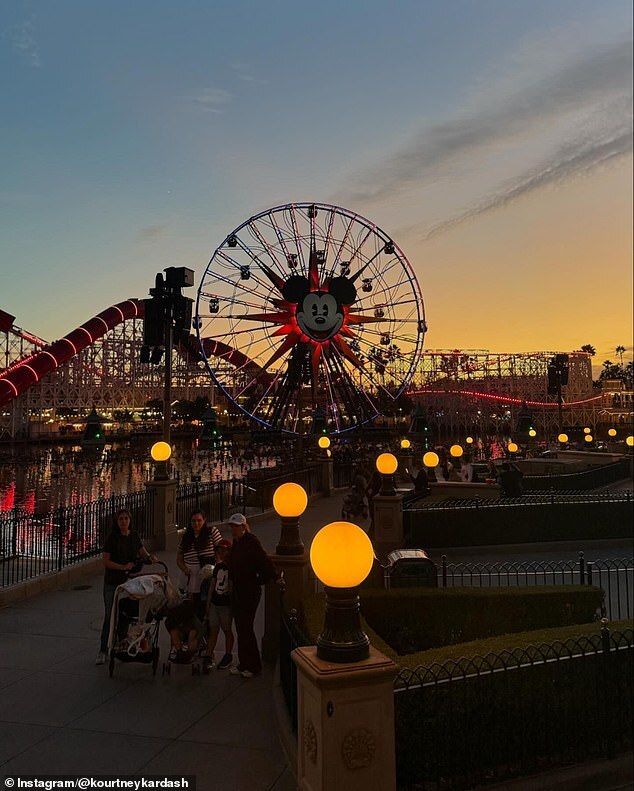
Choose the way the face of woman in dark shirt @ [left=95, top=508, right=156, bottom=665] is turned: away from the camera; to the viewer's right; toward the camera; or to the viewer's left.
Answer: toward the camera

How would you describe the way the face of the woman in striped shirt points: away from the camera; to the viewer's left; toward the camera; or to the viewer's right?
toward the camera

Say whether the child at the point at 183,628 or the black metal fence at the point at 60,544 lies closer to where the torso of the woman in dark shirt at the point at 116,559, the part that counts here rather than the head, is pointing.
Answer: the child

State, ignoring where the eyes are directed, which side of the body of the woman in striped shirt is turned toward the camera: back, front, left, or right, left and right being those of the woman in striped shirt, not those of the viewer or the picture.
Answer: front

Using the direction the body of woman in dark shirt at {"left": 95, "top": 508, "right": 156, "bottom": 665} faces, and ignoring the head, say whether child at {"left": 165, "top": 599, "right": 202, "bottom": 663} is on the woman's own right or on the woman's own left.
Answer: on the woman's own left

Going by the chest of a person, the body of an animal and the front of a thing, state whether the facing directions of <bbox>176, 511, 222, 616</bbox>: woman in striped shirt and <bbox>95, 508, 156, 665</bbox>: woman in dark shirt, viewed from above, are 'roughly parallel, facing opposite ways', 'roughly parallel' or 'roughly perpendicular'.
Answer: roughly parallel

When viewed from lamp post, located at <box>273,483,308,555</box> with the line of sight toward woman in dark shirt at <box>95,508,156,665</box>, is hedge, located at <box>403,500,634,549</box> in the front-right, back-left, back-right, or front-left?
back-right

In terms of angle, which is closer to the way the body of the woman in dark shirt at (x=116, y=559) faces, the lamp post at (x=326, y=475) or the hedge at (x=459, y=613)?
the hedge

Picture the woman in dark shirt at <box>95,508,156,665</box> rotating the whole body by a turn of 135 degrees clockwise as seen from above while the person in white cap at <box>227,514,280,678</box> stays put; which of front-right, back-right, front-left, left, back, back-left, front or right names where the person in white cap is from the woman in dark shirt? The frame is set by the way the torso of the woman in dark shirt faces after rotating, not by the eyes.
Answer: back

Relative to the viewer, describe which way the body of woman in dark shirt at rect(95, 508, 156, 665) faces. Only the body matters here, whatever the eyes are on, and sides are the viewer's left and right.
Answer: facing the viewer

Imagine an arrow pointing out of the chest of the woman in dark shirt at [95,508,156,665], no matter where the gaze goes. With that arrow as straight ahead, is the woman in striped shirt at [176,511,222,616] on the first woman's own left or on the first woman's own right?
on the first woman's own left

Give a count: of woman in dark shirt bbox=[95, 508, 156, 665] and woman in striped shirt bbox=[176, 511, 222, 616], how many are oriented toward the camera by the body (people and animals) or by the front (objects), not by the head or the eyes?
2

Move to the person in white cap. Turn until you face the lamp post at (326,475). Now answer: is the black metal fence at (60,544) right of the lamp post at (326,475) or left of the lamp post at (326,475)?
left
